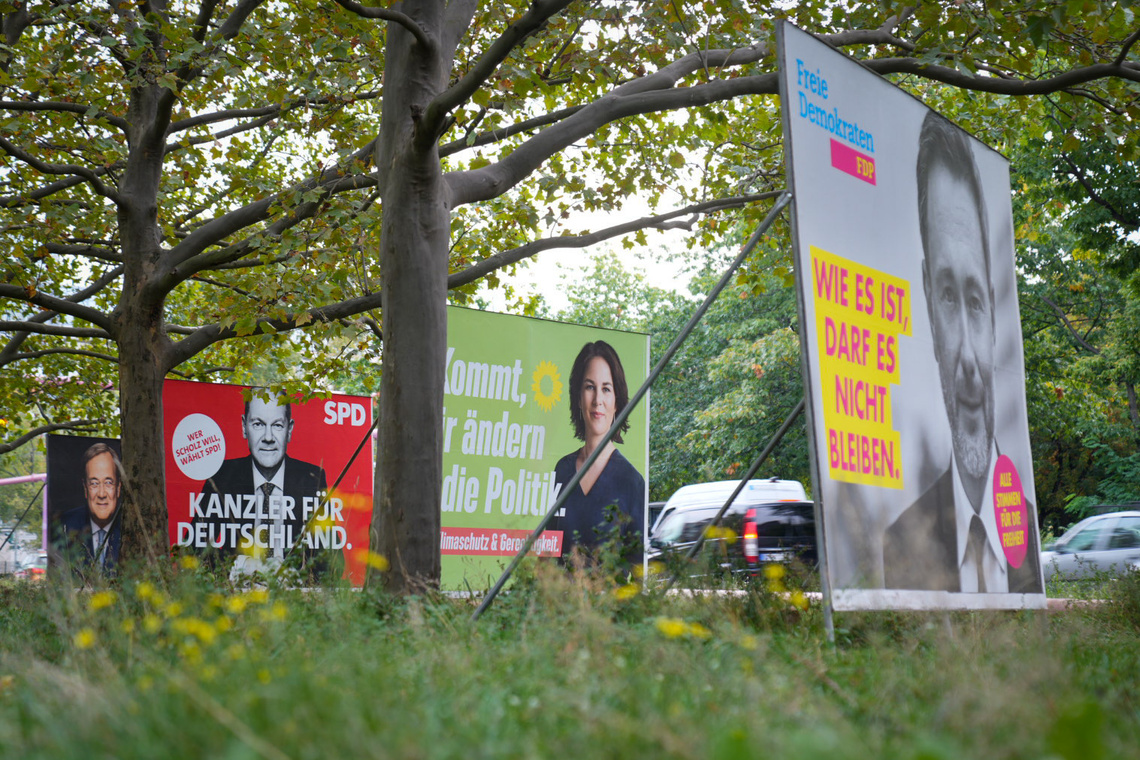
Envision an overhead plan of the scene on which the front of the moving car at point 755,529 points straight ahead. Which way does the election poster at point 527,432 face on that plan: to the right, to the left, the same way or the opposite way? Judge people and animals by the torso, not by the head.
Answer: the opposite way

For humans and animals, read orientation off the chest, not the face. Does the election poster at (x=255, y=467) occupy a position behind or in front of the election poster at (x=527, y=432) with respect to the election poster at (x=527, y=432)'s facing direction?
behind

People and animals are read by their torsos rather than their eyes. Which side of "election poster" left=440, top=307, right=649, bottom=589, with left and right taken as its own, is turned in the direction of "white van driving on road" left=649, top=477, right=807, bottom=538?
left

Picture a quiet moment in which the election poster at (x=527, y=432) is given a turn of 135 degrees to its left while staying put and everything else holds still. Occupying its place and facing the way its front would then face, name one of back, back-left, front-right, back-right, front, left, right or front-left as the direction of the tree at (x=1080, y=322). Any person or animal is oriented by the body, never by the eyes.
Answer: front-right

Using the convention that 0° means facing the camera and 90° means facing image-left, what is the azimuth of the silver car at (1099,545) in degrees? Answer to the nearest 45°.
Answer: approximately 90°

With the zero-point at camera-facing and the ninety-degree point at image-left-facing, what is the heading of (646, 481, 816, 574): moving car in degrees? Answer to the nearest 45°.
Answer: approximately 135°

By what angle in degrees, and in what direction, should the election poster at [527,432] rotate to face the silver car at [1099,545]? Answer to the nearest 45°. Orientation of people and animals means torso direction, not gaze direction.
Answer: approximately 90° to its left

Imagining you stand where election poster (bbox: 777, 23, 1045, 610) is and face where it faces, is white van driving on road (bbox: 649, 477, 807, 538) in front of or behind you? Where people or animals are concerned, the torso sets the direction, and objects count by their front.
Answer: behind

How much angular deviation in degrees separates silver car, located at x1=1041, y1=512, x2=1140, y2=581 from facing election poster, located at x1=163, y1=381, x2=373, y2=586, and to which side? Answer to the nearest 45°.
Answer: approximately 45° to its left
